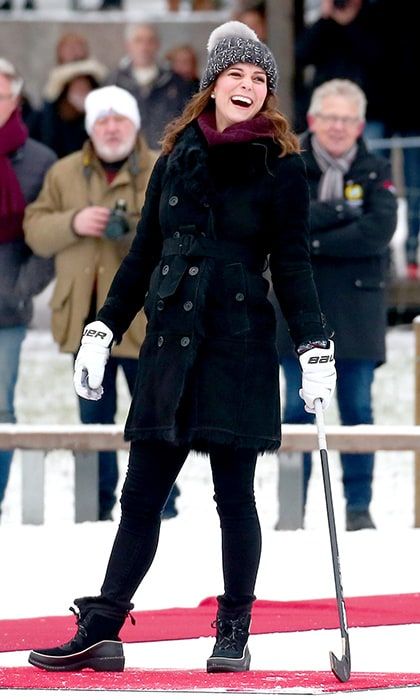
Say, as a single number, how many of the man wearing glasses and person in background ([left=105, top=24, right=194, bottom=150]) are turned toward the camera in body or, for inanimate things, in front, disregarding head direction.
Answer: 2

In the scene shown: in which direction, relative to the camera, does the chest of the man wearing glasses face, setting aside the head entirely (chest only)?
toward the camera

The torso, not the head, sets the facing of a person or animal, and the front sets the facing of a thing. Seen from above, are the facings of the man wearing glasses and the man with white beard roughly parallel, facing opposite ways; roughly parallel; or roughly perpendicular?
roughly parallel

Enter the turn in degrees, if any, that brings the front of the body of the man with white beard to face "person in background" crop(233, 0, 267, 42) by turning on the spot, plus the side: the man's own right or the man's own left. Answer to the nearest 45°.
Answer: approximately 180°

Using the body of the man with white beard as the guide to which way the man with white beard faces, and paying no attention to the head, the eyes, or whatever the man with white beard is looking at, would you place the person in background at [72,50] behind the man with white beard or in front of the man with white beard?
behind

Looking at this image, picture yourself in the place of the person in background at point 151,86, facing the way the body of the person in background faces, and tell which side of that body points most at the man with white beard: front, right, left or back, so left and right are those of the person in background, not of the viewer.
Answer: front

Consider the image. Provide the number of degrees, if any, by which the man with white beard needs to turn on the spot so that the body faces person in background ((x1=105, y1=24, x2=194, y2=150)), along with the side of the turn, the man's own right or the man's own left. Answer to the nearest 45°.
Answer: approximately 180°

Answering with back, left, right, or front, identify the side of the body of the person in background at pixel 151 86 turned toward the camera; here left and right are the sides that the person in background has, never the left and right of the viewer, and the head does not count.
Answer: front

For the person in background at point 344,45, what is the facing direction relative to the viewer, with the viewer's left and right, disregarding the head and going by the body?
facing the viewer

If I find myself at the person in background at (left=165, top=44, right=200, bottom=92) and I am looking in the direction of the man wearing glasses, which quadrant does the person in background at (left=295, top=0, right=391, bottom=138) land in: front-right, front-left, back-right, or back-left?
front-left
